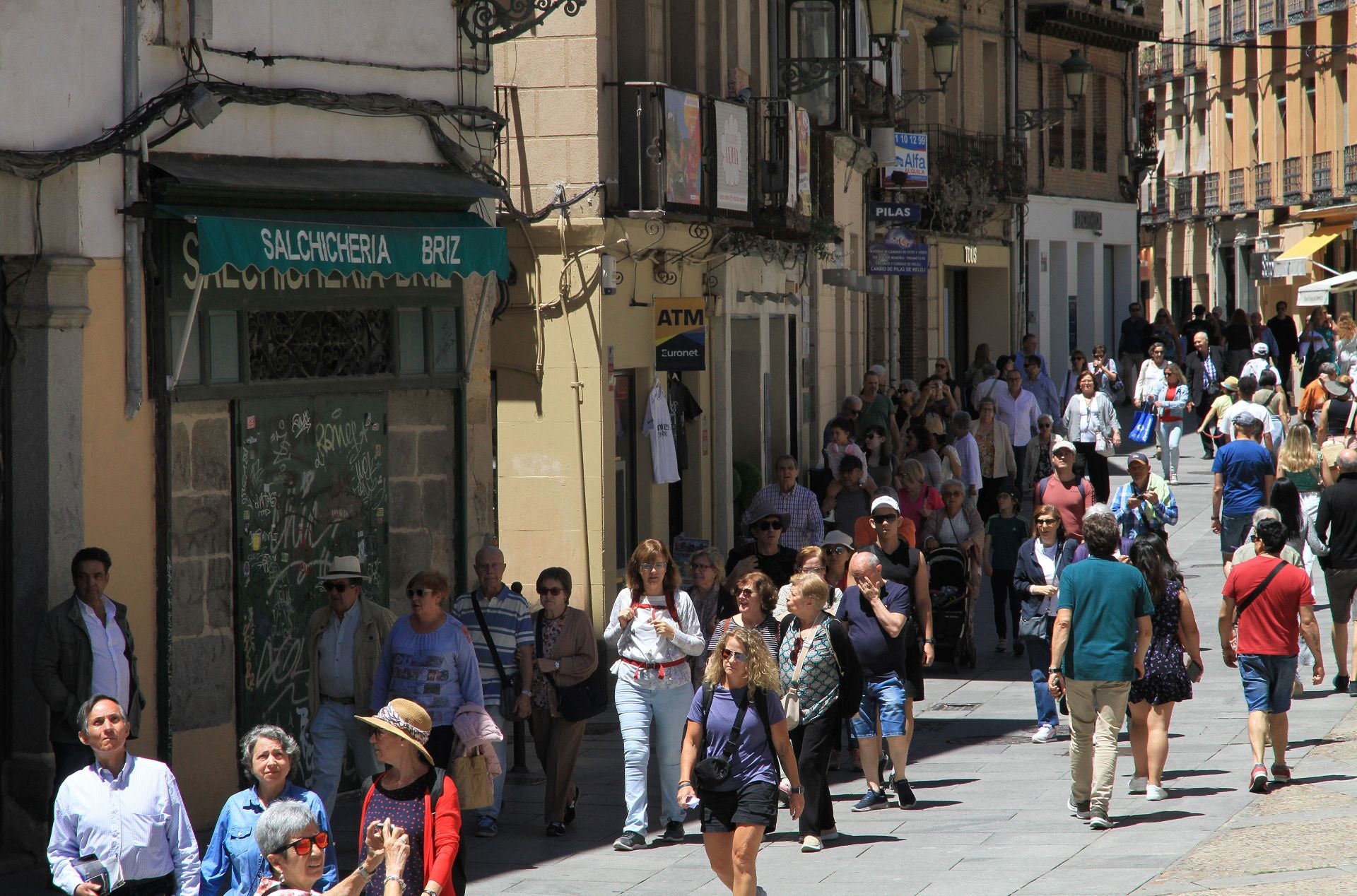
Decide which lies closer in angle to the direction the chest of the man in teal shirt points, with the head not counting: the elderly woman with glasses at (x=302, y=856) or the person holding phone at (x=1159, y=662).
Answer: the person holding phone

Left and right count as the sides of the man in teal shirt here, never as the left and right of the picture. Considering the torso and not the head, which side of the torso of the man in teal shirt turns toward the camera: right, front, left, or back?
back

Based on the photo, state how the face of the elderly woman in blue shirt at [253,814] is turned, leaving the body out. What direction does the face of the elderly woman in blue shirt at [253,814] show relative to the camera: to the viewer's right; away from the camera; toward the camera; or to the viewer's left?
toward the camera

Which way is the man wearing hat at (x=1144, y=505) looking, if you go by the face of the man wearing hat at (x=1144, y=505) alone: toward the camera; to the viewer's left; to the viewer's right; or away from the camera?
toward the camera

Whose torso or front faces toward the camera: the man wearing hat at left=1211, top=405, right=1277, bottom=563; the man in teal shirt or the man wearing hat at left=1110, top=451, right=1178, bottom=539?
the man wearing hat at left=1110, top=451, right=1178, bottom=539

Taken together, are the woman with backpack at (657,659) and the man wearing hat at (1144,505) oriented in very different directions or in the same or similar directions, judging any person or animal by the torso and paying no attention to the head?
same or similar directions

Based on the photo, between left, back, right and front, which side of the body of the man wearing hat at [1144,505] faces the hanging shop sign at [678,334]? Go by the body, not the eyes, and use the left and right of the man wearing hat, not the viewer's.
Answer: right

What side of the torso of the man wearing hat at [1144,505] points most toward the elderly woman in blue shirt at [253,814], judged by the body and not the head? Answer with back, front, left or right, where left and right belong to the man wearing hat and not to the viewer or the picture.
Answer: front

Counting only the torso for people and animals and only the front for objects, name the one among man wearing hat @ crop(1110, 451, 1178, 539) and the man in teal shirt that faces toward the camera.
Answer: the man wearing hat

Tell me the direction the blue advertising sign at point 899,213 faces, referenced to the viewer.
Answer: facing the viewer

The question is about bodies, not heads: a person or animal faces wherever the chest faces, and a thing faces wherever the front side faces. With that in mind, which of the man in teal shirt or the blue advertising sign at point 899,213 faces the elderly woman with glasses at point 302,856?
the blue advertising sign

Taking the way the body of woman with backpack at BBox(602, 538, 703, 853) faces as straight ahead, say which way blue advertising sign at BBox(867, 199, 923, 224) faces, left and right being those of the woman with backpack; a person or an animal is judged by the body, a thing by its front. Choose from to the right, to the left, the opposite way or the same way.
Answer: the same way

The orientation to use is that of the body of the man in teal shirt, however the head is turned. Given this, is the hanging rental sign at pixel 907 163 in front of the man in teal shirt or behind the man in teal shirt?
in front

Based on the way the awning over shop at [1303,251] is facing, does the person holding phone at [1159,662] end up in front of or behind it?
in front

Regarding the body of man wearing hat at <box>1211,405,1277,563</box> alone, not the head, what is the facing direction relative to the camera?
away from the camera

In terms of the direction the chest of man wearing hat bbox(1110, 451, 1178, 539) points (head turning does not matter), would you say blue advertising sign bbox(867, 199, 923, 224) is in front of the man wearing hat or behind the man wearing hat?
behind

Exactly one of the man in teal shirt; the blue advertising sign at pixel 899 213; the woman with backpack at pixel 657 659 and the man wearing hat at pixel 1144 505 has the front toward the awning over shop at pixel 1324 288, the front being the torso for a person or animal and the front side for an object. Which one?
the man in teal shirt

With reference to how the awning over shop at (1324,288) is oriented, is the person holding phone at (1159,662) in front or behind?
in front

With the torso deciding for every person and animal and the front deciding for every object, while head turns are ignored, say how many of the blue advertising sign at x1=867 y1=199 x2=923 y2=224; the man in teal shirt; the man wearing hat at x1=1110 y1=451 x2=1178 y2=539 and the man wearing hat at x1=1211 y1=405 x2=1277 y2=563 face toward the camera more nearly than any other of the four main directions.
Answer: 2
